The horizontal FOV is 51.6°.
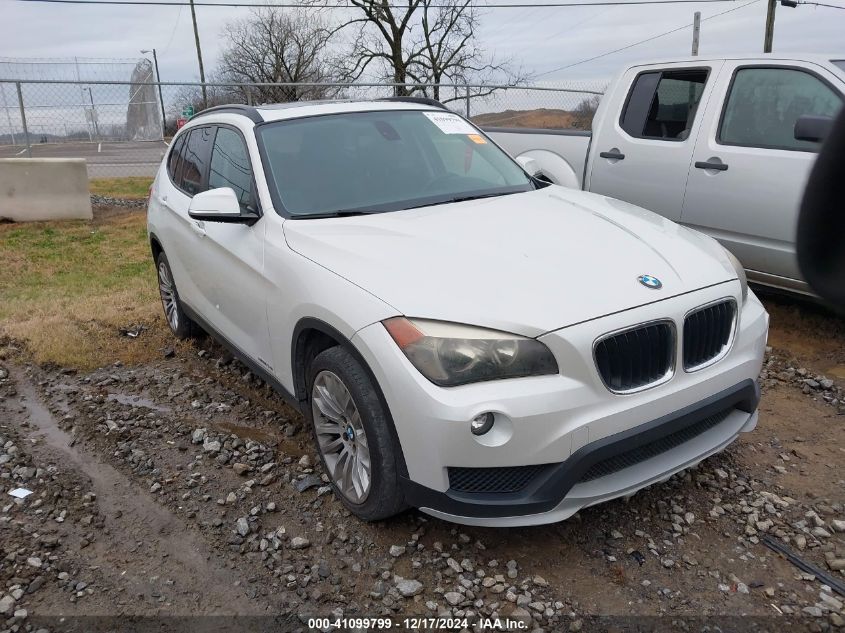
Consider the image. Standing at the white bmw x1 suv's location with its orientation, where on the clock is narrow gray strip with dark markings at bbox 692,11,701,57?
The narrow gray strip with dark markings is roughly at 8 o'clock from the white bmw x1 suv.

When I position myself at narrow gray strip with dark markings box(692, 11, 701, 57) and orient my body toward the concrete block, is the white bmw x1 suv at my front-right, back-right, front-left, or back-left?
front-left

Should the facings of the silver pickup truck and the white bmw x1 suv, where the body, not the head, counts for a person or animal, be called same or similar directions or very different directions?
same or similar directions

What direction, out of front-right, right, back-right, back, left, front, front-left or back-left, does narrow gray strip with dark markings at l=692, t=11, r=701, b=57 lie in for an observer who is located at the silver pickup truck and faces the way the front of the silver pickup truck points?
back-left

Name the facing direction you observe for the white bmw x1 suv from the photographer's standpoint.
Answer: facing the viewer and to the right of the viewer

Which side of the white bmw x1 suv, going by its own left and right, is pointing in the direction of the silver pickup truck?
left

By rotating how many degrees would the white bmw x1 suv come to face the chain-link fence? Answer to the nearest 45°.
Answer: approximately 180°

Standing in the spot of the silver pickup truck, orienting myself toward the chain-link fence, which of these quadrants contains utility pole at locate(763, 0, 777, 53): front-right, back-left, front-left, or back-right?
front-right

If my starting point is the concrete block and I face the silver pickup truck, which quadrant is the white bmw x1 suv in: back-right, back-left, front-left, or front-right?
front-right

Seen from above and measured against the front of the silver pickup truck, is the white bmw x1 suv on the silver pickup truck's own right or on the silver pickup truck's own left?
on the silver pickup truck's own right

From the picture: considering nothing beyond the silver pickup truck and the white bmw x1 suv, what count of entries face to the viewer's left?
0
